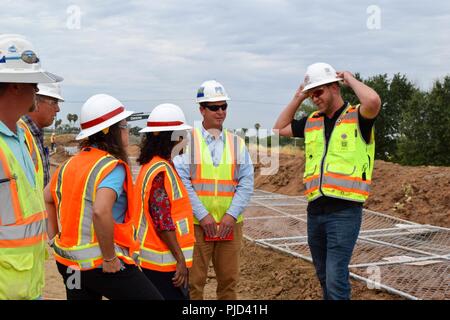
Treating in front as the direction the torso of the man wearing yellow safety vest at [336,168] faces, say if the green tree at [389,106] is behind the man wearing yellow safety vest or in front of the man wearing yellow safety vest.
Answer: behind

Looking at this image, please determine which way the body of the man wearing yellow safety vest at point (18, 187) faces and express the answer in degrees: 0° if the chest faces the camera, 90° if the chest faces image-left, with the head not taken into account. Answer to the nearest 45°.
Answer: approximately 270°

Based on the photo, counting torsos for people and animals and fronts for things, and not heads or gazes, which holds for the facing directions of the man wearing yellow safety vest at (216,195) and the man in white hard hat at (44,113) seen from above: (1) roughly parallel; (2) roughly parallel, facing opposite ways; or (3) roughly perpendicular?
roughly perpendicular

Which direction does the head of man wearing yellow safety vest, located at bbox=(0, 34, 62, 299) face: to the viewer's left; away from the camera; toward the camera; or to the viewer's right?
to the viewer's right

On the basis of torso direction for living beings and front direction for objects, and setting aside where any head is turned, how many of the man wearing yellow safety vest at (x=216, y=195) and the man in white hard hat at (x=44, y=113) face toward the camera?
1

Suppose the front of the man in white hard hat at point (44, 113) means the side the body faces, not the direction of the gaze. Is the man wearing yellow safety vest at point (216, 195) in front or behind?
in front

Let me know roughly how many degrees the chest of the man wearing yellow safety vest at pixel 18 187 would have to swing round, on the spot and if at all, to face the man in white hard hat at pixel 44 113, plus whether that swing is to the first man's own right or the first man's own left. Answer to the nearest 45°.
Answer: approximately 90° to the first man's own left

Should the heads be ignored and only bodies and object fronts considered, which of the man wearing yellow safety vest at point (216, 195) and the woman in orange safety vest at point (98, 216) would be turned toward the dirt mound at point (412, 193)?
the woman in orange safety vest

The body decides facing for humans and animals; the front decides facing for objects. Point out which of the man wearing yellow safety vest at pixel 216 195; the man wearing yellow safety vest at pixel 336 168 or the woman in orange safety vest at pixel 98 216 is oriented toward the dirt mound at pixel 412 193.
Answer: the woman in orange safety vest

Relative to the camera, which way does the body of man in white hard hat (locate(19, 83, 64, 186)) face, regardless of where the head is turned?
to the viewer's right

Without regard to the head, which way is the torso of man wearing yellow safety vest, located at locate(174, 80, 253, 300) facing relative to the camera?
toward the camera

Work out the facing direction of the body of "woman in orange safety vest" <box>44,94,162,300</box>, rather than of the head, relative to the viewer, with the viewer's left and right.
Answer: facing away from the viewer and to the right of the viewer

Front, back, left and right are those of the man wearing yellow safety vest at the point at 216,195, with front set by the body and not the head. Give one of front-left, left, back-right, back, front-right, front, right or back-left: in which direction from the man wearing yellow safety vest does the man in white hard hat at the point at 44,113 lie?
right

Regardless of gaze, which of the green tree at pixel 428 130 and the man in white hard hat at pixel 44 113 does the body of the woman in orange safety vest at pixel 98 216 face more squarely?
the green tree

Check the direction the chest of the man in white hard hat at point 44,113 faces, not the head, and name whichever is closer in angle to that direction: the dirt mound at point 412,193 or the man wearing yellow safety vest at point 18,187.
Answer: the dirt mound

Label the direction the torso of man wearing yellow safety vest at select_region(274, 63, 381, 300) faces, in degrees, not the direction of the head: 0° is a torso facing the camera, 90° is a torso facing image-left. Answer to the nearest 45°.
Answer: approximately 45°

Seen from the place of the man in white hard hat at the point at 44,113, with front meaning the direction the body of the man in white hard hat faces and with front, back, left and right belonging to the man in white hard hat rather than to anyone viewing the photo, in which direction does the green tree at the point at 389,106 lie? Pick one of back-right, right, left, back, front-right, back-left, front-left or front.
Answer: front-left

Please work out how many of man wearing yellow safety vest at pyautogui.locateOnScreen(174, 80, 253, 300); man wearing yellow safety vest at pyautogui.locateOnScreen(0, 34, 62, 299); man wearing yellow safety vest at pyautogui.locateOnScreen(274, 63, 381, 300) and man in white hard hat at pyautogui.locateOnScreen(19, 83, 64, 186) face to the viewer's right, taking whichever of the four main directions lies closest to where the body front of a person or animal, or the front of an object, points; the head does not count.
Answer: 2
